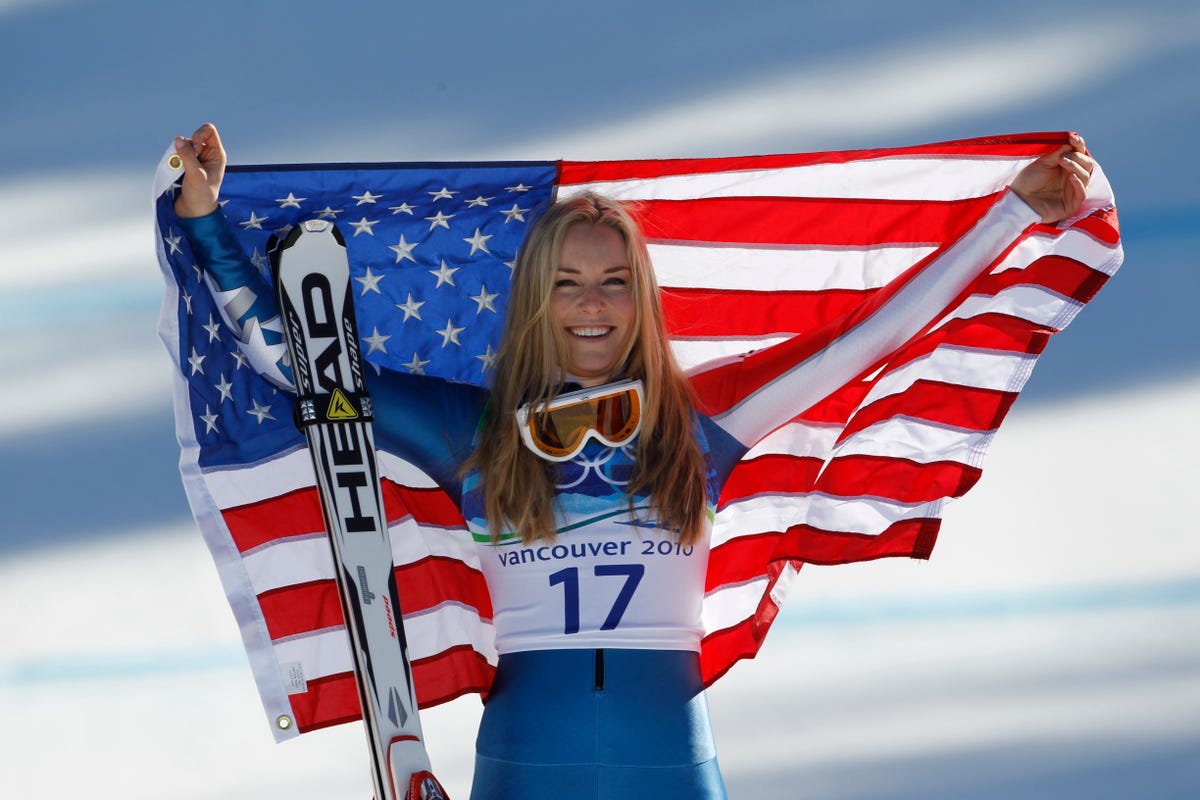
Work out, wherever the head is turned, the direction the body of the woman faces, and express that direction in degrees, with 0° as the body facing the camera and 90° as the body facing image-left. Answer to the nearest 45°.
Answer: approximately 0°
